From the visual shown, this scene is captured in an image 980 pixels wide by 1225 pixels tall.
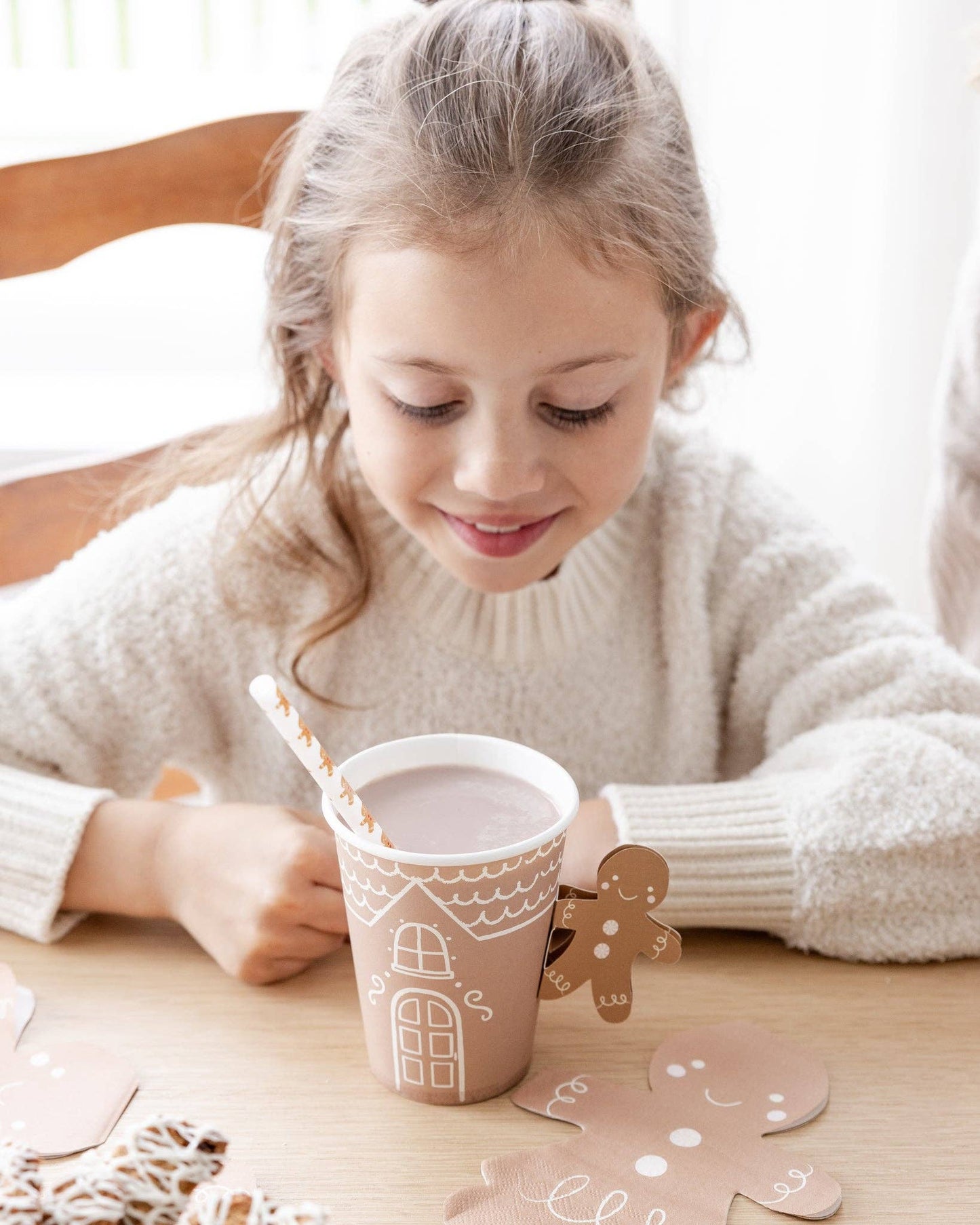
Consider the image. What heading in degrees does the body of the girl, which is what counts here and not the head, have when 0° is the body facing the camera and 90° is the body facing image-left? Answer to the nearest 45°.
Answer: approximately 0°
